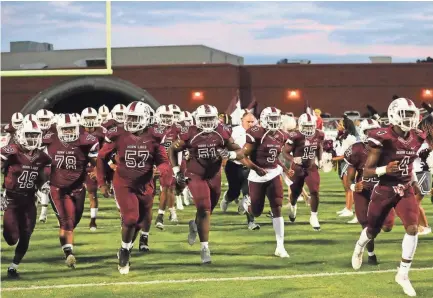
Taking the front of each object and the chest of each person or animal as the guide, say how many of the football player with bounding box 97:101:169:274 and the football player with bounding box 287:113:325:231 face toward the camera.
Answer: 2

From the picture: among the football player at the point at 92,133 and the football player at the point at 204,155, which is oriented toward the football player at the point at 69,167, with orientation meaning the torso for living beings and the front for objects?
the football player at the point at 92,133

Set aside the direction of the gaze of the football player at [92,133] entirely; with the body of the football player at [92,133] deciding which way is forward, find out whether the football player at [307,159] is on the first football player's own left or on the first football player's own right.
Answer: on the first football player's own left

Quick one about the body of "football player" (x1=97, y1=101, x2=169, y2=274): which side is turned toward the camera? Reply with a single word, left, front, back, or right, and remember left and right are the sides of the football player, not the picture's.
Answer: front

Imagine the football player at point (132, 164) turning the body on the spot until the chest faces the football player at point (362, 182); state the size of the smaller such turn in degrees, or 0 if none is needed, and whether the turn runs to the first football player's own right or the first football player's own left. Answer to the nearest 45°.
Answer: approximately 90° to the first football player's own left

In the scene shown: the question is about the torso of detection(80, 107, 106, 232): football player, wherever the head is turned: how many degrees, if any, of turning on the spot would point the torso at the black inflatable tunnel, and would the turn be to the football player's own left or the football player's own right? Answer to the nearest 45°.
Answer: approximately 180°

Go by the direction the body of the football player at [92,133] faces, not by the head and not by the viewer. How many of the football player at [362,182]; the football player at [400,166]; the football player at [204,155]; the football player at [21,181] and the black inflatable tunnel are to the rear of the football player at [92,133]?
1

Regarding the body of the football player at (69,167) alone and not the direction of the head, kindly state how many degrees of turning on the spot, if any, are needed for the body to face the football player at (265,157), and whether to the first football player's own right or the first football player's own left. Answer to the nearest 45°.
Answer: approximately 90° to the first football player's own left

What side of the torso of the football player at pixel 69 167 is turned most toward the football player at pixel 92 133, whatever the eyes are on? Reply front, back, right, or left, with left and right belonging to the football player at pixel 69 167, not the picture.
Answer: back

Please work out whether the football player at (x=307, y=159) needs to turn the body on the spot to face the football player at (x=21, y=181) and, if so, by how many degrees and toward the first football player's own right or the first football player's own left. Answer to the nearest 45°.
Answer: approximately 45° to the first football player's own right

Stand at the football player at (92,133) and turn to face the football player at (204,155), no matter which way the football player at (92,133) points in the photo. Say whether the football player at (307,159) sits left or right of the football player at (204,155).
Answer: left

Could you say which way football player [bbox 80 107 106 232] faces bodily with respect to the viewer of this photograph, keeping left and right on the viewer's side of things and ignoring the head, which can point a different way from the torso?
facing the viewer

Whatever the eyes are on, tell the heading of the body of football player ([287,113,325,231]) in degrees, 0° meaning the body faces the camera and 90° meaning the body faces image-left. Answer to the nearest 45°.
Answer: approximately 0°

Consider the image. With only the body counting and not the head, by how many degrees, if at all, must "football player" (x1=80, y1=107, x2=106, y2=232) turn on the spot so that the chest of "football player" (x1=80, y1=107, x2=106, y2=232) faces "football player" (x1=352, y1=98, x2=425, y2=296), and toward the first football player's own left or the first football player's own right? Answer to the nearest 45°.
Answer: approximately 45° to the first football player's own left

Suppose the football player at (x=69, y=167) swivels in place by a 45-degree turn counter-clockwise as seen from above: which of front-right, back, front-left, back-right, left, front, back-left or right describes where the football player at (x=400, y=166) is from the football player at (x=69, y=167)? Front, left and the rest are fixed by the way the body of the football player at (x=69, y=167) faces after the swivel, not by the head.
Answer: front

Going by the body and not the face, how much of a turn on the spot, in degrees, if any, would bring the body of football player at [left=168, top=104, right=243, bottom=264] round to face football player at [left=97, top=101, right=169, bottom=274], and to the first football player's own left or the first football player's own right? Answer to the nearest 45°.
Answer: approximately 45° to the first football player's own right
